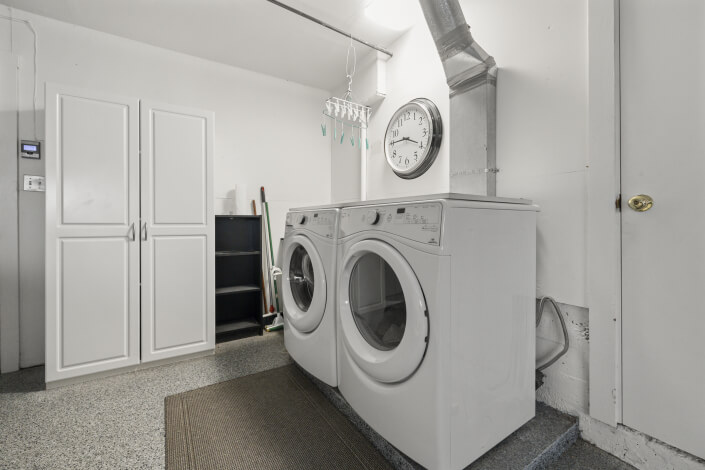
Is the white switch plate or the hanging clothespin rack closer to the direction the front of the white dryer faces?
the white switch plate

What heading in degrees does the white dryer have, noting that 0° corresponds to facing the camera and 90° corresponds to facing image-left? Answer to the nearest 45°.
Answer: approximately 45°

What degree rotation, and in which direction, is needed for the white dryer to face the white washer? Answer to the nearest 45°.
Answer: approximately 90° to its right

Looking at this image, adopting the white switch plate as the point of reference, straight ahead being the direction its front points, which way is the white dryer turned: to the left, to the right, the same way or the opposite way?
to the right

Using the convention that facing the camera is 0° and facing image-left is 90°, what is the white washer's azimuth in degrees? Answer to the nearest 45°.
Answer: approximately 45°

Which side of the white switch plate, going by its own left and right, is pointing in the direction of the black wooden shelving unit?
left

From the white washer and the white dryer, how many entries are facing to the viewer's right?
0

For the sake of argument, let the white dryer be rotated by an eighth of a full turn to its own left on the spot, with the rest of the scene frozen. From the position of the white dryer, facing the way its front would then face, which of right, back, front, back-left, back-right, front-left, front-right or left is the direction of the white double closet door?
right

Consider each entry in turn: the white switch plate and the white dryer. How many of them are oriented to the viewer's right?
0

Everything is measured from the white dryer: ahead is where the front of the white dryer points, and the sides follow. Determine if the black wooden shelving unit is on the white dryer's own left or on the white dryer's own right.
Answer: on the white dryer's own right

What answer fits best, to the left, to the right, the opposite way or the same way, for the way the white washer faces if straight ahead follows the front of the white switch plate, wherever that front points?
to the right

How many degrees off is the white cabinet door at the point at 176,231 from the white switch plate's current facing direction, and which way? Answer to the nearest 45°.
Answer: approximately 45° to its left
